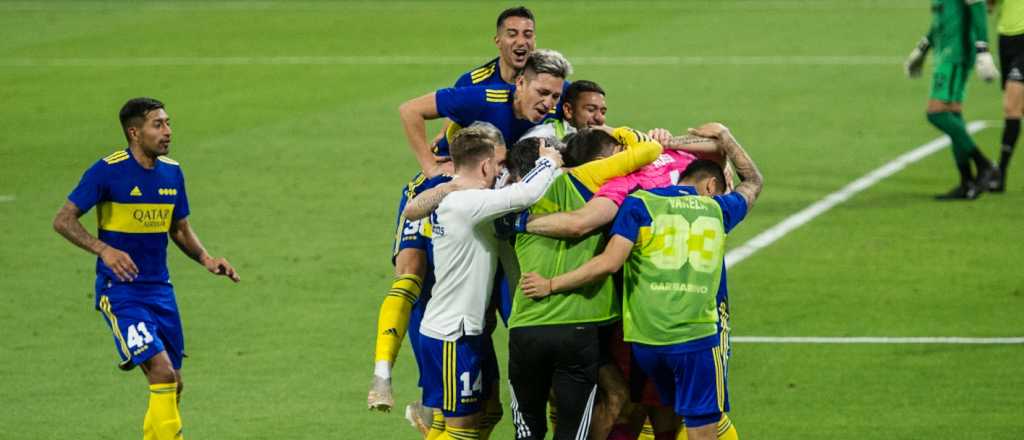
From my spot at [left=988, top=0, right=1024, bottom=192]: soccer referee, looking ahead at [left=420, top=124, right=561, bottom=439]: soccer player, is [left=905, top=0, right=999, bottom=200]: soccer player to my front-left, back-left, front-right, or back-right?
front-right

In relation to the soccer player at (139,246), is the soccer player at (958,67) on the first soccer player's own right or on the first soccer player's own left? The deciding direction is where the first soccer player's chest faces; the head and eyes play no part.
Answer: on the first soccer player's own left

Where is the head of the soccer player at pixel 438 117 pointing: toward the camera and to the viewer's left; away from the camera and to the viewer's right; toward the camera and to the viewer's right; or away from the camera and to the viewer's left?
toward the camera and to the viewer's right

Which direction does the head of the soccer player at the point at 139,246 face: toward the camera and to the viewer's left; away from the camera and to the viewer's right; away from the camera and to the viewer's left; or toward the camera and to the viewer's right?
toward the camera and to the viewer's right
